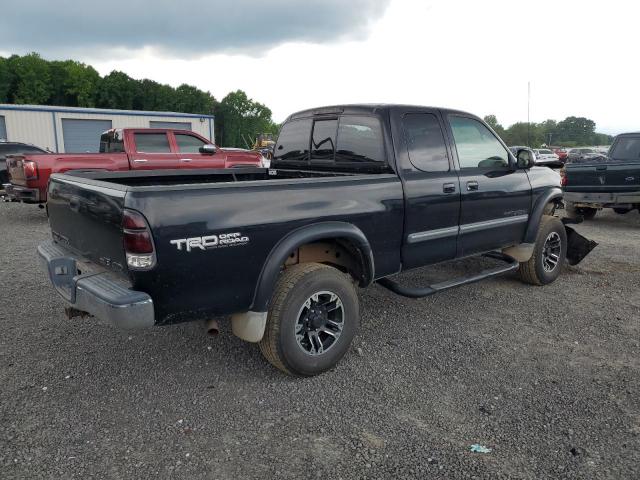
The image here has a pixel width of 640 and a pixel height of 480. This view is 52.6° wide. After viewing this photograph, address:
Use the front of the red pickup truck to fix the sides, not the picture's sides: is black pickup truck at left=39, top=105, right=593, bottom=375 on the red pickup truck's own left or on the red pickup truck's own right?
on the red pickup truck's own right

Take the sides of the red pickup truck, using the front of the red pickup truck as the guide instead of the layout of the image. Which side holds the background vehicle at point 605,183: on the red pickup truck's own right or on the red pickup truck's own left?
on the red pickup truck's own right

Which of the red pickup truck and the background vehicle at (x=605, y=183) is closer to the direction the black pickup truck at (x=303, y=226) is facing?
the background vehicle

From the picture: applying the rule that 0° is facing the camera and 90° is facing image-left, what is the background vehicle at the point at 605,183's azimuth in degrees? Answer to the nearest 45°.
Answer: approximately 225°

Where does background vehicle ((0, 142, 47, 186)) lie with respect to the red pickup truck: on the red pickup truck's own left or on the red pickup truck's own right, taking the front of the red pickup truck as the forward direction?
on the red pickup truck's own left

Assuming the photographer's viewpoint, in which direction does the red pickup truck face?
facing away from the viewer and to the right of the viewer

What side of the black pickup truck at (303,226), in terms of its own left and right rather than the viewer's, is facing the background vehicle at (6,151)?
left

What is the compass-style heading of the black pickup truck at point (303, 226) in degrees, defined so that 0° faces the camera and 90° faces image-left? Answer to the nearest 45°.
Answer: approximately 225°

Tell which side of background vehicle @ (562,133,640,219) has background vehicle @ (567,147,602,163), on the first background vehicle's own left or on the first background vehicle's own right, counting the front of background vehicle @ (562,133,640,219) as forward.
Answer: on the first background vehicle's own left
